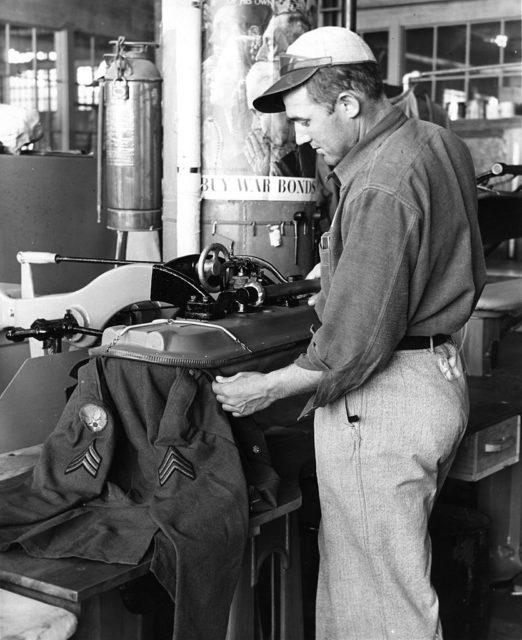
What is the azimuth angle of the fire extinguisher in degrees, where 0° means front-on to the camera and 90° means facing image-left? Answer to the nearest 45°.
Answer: approximately 45°

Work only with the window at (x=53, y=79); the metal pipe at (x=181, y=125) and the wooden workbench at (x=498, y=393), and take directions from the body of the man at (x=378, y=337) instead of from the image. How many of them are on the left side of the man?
0

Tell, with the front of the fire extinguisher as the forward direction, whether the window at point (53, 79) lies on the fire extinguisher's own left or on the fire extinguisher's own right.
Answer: on the fire extinguisher's own right

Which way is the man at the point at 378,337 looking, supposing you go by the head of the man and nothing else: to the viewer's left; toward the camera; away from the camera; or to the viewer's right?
to the viewer's left

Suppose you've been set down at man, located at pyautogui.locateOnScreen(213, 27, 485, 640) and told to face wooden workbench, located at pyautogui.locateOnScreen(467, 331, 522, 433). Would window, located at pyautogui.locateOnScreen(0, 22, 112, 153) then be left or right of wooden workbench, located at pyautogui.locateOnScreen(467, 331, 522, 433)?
left

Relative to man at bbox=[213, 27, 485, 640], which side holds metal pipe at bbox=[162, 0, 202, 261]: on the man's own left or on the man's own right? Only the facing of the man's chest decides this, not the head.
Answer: on the man's own right

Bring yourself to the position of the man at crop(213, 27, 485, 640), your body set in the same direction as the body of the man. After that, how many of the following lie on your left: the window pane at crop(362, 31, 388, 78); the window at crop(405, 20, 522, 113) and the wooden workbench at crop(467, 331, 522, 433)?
0

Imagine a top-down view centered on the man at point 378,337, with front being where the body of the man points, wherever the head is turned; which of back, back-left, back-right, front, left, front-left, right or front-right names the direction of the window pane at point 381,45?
right

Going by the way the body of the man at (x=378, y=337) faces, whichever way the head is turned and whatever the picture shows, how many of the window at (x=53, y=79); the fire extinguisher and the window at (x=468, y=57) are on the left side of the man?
0

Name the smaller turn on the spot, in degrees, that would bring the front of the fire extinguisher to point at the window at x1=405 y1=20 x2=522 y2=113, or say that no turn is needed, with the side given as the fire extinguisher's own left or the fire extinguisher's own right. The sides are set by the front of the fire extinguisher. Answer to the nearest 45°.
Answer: approximately 180°

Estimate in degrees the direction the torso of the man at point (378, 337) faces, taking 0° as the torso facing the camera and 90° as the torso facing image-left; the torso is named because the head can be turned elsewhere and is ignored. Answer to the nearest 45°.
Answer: approximately 90°

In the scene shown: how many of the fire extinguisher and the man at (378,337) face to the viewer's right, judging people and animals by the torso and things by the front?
0

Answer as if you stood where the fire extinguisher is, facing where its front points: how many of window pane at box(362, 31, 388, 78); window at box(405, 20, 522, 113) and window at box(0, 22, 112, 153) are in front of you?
0
